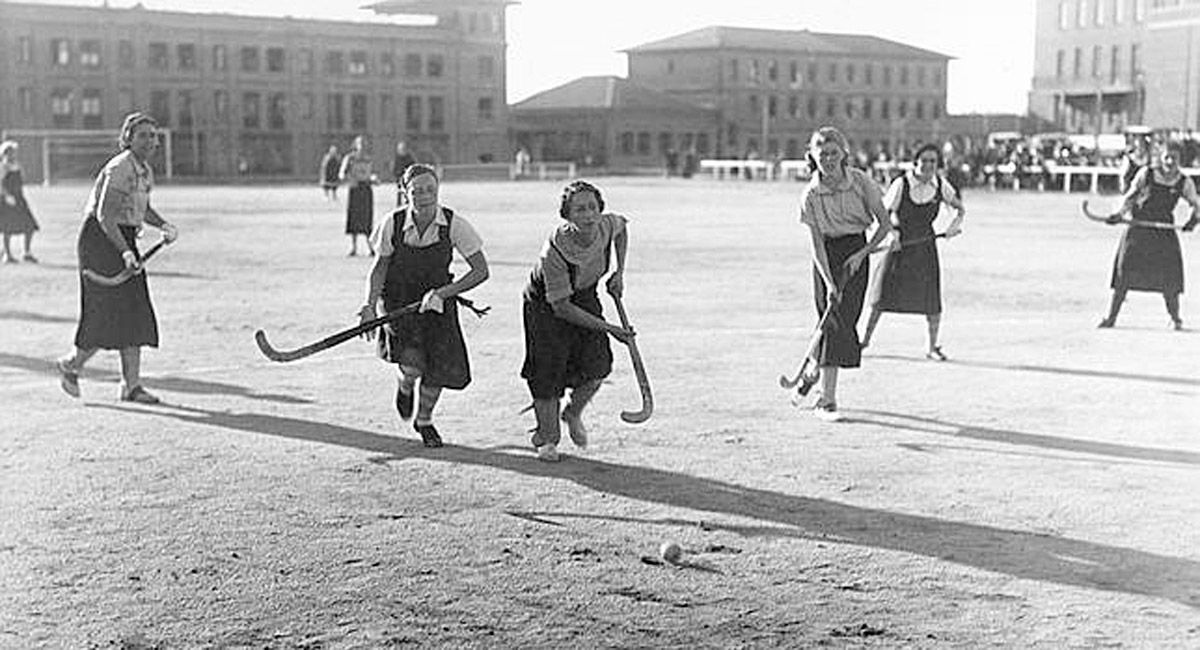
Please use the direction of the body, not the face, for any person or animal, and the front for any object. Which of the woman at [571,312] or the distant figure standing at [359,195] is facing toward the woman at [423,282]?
the distant figure standing

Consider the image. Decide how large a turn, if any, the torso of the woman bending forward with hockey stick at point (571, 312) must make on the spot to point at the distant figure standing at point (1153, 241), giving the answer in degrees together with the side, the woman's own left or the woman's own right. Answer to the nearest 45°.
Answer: approximately 90° to the woman's own left

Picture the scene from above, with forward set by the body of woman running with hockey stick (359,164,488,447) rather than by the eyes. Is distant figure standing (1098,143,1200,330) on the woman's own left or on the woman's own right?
on the woman's own left

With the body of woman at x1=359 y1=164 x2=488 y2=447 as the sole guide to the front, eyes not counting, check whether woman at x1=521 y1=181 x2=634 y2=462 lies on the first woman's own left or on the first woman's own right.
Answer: on the first woman's own left

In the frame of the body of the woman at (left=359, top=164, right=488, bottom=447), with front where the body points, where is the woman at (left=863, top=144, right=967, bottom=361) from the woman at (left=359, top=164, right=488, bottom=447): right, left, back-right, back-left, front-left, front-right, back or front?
back-left

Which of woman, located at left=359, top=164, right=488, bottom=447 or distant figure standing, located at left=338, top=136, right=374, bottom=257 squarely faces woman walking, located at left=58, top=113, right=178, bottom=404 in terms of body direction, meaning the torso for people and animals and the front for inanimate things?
the distant figure standing

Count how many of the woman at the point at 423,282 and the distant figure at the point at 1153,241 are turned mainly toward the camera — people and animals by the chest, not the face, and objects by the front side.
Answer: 2

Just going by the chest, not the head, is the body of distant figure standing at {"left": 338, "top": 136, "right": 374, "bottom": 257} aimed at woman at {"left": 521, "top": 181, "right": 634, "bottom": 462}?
yes

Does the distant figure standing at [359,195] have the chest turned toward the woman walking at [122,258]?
yes
